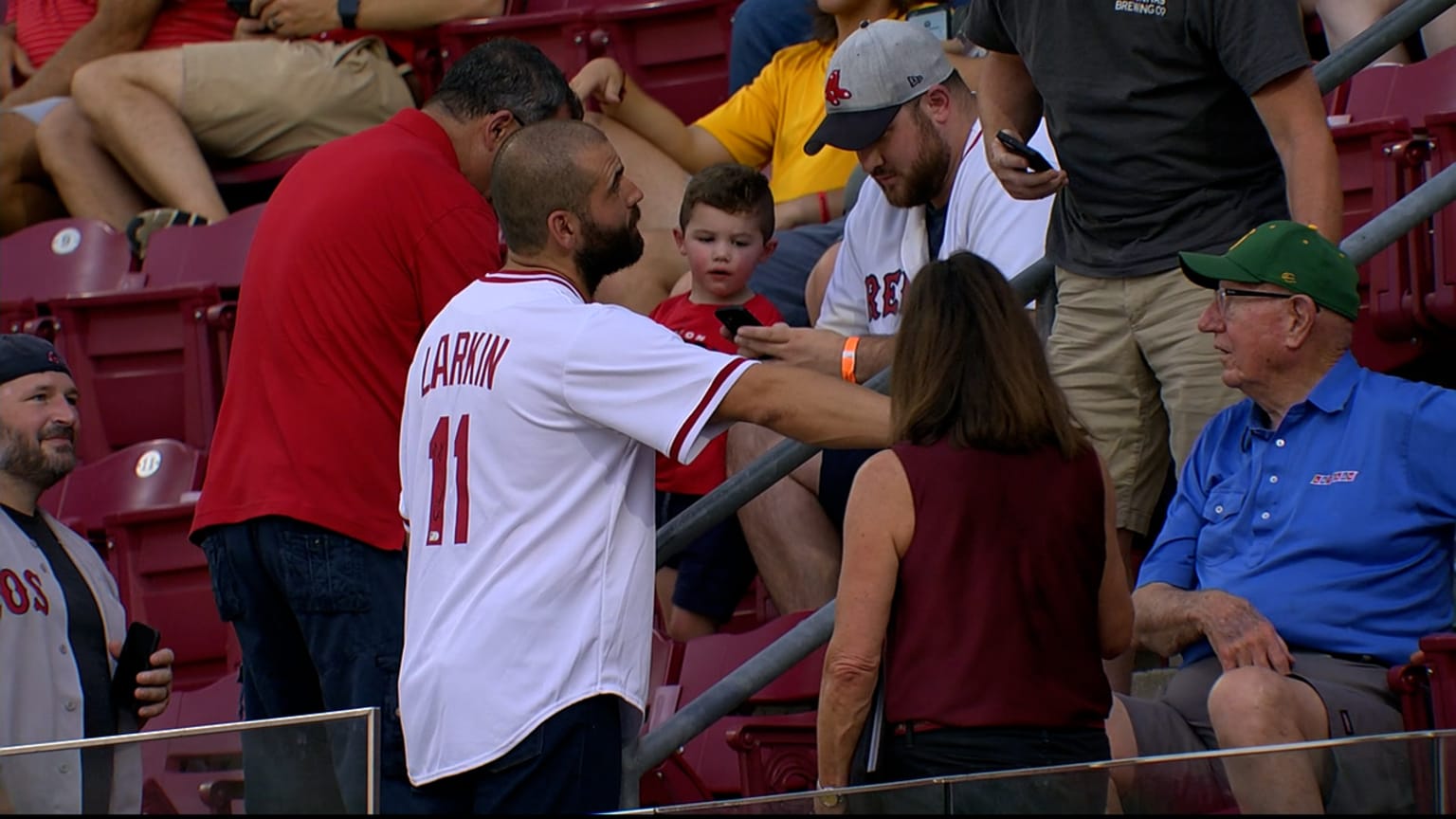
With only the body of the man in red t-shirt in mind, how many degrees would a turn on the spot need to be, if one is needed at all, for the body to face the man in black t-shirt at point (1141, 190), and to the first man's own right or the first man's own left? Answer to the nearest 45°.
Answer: approximately 45° to the first man's own right

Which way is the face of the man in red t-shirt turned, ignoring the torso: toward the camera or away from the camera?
away from the camera

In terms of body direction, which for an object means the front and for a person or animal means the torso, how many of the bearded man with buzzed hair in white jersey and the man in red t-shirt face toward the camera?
0

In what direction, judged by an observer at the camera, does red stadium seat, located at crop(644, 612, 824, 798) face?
facing the viewer and to the left of the viewer

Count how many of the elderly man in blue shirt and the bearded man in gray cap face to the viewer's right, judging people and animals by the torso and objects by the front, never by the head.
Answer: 0

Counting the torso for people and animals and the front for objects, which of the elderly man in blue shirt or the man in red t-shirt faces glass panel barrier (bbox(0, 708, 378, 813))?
the elderly man in blue shirt

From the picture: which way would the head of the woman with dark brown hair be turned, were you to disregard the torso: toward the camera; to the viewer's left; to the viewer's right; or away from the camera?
away from the camera

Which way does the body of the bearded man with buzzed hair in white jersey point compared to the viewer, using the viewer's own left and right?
facing away from the viewer and to the right of the viewer

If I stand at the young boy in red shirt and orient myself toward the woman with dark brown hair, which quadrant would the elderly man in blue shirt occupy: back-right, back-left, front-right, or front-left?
front-left

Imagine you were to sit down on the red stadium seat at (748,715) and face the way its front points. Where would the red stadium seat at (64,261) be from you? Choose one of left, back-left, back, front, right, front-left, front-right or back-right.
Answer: right

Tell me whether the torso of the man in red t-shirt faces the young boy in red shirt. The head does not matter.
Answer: yes

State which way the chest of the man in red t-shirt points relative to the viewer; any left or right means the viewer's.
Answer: facing away from the viewer and to the right of the viewer

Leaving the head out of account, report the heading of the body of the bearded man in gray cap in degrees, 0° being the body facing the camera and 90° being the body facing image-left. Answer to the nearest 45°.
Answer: approximately 45°

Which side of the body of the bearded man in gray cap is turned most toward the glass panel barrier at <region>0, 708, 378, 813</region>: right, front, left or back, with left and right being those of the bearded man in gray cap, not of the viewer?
front

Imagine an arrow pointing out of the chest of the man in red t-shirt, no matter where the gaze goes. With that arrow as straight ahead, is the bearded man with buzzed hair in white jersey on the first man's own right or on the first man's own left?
on the first man's own right
